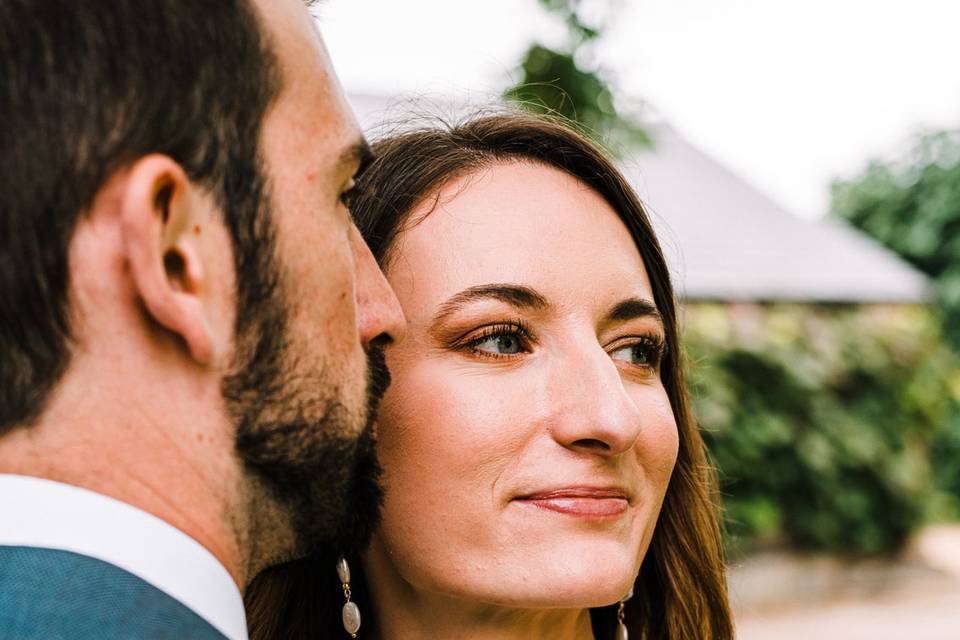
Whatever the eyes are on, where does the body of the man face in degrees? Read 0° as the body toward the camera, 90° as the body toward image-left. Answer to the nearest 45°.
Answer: approximately 225°

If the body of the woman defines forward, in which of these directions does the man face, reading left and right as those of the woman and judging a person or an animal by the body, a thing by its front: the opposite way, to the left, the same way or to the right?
to the left

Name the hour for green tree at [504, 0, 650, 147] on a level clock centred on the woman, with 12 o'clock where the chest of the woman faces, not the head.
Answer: The green tree is roughly at 7 o'clock from the woman.

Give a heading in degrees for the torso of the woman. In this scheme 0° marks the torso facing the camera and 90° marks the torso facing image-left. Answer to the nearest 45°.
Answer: approximately 315°

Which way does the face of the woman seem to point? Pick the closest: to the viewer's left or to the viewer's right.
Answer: to the viewer's right

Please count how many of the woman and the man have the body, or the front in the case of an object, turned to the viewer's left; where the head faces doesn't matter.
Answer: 0

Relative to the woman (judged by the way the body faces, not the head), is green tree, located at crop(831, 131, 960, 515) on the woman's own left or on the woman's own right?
on the woman's own left

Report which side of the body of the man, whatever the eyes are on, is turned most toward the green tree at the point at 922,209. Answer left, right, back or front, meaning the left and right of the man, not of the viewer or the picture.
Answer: front

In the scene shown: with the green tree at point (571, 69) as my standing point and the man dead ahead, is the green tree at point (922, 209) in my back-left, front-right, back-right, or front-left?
back-left

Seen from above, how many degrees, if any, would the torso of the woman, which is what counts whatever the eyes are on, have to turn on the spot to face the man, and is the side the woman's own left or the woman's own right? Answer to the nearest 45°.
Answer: approximately 90° to the woman's own right
